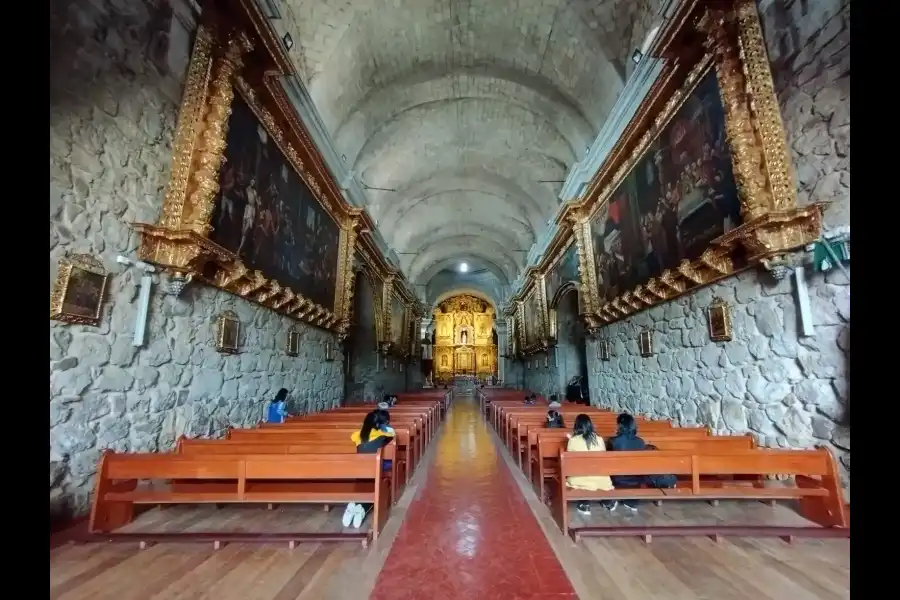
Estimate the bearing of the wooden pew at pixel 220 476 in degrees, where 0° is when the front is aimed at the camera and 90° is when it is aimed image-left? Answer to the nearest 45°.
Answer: approximately 180°

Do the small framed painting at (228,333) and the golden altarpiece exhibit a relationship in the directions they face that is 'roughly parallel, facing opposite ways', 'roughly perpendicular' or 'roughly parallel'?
roughly perpendicular

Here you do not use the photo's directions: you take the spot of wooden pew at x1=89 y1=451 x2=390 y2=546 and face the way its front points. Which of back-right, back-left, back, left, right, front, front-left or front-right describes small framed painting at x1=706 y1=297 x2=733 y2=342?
right

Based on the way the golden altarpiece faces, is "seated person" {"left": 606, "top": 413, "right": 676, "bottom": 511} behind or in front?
in front

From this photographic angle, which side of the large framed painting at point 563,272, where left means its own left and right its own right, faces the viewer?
left

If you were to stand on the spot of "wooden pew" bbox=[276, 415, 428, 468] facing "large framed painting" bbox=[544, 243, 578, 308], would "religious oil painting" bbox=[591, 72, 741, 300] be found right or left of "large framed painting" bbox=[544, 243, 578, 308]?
right

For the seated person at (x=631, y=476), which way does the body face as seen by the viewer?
away from the camera

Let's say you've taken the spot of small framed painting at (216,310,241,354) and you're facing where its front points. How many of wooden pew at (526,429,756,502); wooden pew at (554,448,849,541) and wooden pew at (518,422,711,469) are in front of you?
3

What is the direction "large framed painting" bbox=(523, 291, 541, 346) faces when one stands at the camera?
facing to the left of the viewer

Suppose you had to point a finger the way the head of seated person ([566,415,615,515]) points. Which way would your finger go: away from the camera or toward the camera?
away from the camera

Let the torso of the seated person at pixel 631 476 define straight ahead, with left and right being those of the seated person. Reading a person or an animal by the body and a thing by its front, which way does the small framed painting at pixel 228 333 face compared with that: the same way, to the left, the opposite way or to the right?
to the right

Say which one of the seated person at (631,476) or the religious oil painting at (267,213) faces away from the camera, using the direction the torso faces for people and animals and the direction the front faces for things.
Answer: the seated person

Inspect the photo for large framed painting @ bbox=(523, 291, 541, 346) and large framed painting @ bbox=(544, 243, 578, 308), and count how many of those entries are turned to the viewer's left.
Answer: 2

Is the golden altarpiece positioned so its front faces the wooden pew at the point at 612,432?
yes

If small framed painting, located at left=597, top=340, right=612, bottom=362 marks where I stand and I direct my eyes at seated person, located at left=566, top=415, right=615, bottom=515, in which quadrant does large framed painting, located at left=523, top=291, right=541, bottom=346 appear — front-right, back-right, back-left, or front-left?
back-right

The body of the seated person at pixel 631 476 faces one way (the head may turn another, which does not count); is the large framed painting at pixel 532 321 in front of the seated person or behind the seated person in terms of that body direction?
in front

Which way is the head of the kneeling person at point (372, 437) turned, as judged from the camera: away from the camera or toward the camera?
away from the camera
